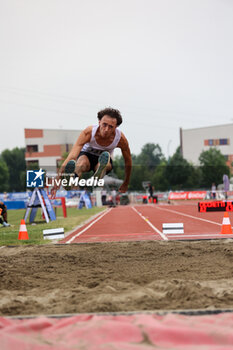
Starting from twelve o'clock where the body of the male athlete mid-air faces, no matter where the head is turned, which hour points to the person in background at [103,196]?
The person in background is roughly at 6 o'clock from the male athlete mid-air.

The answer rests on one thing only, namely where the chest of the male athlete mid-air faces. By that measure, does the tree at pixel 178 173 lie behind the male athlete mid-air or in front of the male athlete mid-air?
behind

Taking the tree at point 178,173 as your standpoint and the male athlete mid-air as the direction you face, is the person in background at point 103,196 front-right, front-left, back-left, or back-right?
front-right

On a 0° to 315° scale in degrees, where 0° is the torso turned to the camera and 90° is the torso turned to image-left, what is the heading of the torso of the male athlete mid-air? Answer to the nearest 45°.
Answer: approximately 0°

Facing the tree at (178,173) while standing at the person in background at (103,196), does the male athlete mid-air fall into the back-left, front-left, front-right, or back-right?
back-right
